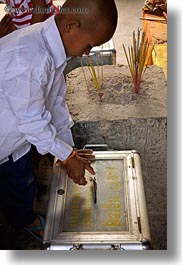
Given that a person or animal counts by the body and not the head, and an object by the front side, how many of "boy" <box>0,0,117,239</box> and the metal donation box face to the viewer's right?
1

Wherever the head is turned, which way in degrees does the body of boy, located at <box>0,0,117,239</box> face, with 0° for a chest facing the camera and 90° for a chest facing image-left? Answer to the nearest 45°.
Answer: approximately 270°

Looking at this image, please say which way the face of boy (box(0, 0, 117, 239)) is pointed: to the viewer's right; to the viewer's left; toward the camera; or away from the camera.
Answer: to the viewer's right
